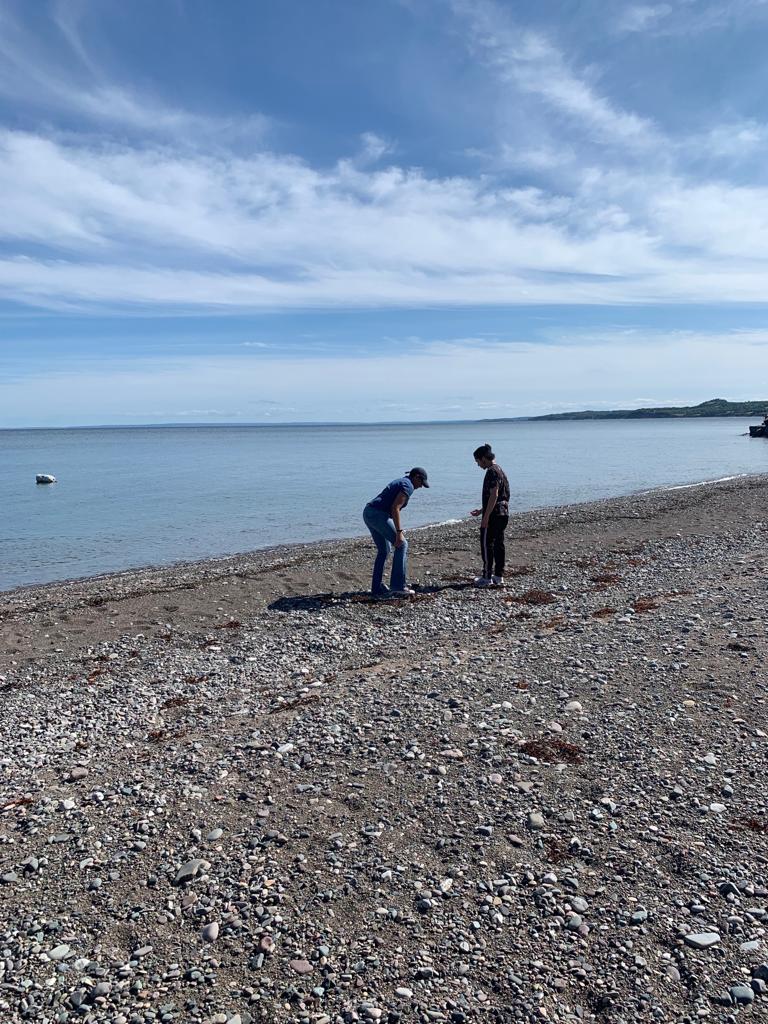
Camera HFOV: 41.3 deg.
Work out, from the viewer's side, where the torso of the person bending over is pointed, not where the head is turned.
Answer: to the viewer's right

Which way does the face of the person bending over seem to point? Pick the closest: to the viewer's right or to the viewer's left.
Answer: to the viewer's right

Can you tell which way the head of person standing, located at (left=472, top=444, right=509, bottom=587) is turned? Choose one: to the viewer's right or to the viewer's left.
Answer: to the viewer's left

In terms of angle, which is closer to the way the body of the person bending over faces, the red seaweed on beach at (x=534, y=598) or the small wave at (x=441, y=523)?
the red seaweed on beach

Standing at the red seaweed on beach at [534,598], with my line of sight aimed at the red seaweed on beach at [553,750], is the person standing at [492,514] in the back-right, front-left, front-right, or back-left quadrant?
back-right

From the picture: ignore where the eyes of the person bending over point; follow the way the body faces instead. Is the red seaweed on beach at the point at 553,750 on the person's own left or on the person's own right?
on the person's own right

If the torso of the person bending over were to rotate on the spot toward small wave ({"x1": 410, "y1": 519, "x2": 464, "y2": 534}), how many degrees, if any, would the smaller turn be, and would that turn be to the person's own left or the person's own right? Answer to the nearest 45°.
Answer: approximately 90° to the person's own left

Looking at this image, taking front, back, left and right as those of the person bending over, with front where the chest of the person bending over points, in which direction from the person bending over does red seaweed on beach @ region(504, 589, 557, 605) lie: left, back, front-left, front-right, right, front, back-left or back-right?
front

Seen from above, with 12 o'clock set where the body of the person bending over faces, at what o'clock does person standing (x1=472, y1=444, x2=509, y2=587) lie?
The person standing is roughly at 11 o'clock from the person bending over.
